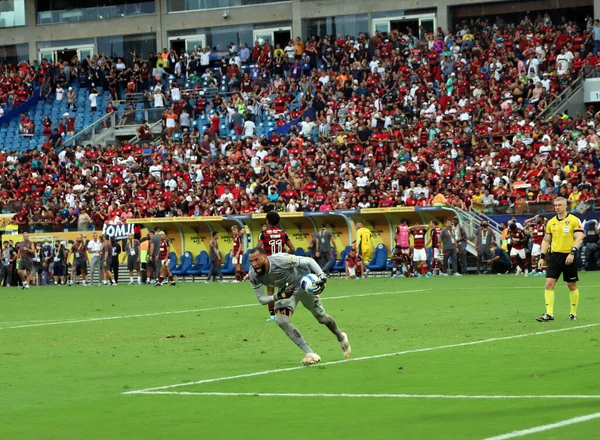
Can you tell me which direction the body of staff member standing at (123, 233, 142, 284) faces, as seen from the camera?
toward the camera

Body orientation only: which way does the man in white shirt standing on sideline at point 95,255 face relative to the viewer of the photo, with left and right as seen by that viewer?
facing the viewer

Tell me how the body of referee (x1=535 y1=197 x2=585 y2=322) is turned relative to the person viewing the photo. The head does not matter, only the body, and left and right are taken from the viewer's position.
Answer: facing the viewer and to the left of the viewer

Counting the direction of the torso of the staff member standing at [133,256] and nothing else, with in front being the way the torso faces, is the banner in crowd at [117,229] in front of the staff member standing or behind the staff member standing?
behind

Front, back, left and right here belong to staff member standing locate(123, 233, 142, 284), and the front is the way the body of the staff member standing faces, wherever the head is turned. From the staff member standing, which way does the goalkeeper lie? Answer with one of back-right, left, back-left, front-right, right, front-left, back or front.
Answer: front

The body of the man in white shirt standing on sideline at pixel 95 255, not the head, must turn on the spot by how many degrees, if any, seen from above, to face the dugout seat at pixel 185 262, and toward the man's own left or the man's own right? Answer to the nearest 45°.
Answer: approximately 90° to the man's own left

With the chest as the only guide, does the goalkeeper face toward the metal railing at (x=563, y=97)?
no

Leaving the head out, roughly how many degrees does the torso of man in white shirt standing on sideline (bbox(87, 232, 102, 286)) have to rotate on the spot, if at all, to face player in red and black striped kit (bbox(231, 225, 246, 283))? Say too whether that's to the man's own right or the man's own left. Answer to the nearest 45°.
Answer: approximately 45° to the man's own left

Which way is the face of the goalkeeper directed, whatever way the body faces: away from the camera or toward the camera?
toward the camera

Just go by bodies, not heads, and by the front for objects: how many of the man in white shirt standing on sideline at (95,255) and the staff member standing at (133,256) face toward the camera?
2

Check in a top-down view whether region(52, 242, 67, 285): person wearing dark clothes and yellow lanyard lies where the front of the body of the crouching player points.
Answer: no
